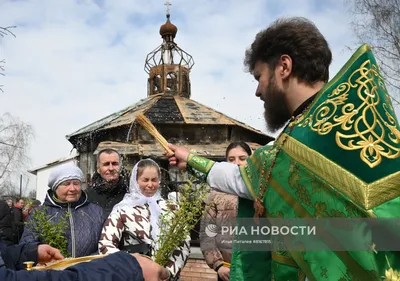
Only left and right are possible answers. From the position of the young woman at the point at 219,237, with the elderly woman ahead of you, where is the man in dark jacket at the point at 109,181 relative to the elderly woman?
right

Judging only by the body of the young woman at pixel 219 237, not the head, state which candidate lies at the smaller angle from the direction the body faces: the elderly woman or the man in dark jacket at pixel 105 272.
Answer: the man in dark jacket

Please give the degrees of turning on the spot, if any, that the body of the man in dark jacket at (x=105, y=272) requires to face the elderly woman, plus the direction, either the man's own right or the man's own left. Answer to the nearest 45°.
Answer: approximately 90° to the man's own left

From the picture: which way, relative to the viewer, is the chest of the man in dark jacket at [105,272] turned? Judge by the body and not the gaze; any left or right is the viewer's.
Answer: facing to the right of the viewer

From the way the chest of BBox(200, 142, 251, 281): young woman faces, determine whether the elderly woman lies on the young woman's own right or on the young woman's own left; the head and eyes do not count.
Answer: on the young woman's own right

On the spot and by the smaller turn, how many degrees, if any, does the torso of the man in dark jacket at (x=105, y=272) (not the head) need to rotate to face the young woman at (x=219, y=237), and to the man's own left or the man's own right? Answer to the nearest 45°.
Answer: approximately 45° to the man's own left

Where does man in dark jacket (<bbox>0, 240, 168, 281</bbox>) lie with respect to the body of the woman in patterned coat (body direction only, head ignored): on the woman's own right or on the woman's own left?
on the woman's own right

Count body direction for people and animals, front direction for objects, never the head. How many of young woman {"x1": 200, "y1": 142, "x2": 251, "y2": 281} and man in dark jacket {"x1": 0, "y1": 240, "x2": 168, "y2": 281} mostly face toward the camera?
1

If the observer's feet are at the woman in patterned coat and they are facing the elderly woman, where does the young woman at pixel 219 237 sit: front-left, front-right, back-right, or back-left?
back-right

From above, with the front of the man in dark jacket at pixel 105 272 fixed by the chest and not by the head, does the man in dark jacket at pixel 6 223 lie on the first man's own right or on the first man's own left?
on the first man's own left
